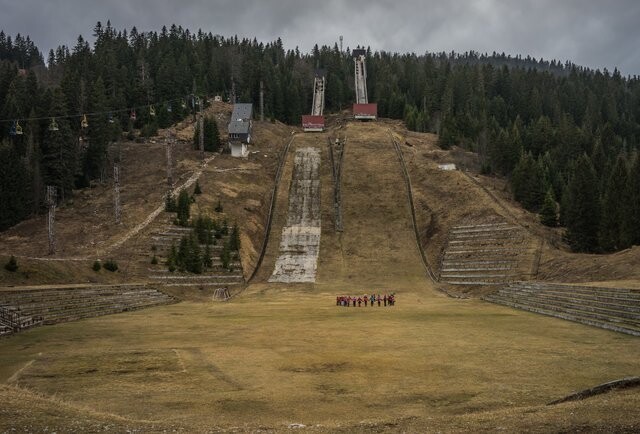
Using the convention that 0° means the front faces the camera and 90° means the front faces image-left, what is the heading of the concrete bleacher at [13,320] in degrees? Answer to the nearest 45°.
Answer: approximately 315°

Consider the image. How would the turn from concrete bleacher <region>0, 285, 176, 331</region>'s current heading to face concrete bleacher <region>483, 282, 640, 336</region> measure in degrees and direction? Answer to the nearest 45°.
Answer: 0° — it already faces it

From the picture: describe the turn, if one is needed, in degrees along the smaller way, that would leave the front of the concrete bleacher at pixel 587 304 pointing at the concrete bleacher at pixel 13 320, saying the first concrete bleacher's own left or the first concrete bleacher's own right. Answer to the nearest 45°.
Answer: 0° — it already faces it

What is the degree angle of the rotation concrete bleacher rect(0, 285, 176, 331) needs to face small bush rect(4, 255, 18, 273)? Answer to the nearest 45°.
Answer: approximately 180°

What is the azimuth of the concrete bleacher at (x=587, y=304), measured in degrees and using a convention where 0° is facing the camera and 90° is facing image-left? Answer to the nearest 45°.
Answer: approximately 45°

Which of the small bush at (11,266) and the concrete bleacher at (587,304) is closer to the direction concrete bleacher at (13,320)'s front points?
the concrete bleacher

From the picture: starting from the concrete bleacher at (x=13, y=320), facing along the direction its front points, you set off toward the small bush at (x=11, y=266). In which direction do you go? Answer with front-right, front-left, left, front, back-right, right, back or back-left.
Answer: back-left
